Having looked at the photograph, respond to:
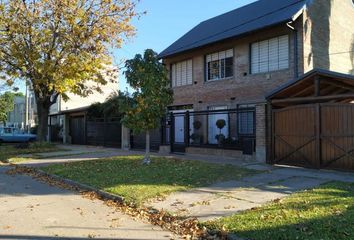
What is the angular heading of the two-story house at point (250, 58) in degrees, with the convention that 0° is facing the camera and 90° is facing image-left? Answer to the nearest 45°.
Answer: approximately 45°

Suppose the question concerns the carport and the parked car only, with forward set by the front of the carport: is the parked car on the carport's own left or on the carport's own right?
on the carport's own right

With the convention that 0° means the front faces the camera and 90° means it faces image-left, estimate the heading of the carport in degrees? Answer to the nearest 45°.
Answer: approximately 45°

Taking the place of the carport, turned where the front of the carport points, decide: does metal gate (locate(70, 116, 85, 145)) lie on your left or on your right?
on your right
